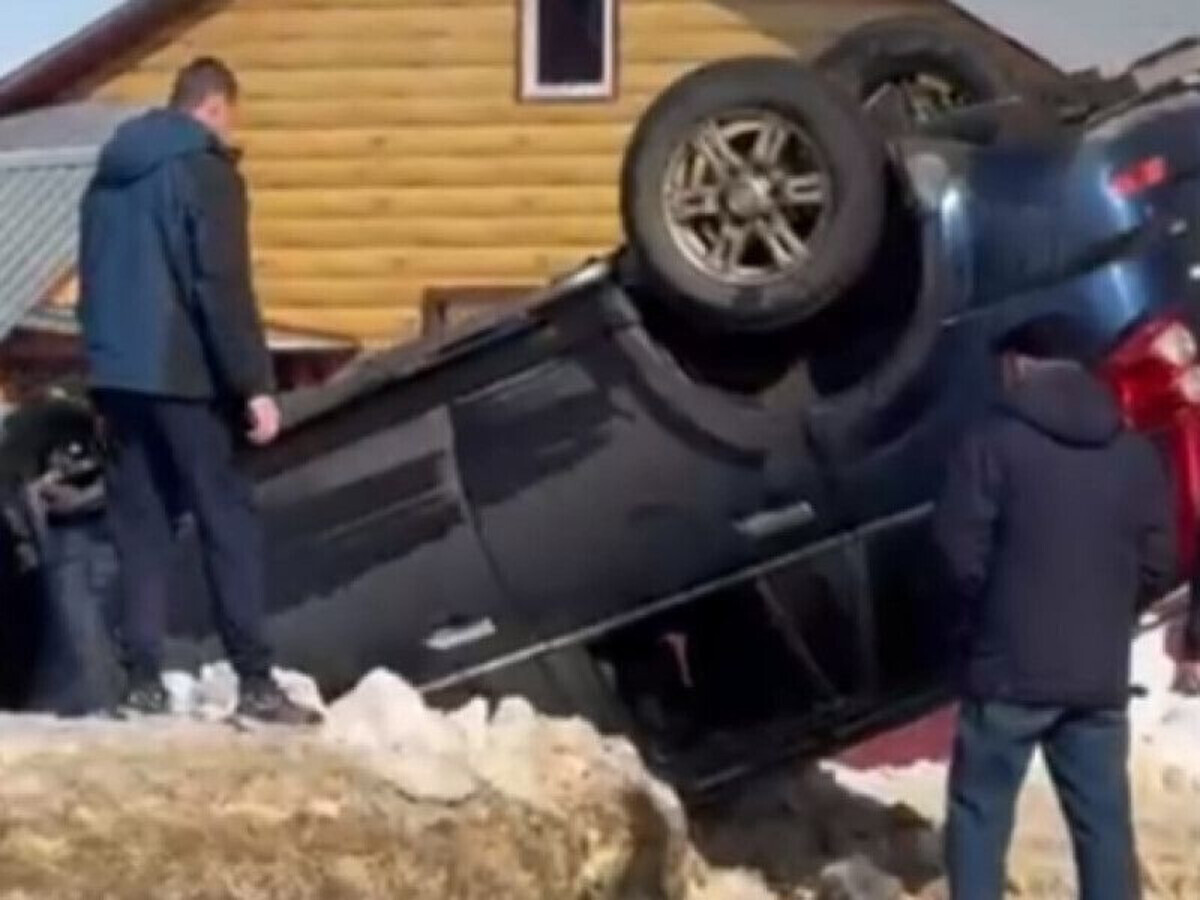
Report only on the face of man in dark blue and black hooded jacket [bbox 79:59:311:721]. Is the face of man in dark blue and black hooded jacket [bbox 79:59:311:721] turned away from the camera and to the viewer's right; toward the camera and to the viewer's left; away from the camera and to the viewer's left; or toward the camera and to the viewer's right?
away from the camera and to the viewer's right

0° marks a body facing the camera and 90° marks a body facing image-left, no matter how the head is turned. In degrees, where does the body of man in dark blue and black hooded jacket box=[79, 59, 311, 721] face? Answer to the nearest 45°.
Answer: approximately 225°

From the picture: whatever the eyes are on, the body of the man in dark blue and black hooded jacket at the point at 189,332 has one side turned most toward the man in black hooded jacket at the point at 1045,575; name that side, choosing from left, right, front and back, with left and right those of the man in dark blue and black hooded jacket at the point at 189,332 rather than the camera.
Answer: right
